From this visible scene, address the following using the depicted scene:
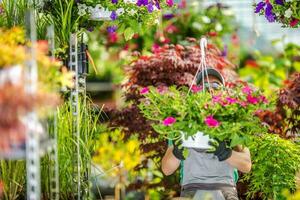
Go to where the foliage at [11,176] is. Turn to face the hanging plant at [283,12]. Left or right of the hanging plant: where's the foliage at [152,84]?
left

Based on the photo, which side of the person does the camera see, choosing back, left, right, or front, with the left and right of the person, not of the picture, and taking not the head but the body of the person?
front

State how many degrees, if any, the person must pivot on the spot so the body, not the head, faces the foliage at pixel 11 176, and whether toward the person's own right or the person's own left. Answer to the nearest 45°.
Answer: approximately 90° to the person's own right

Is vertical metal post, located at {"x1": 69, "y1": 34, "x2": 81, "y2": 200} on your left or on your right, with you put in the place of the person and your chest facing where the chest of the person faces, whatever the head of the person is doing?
on your right
